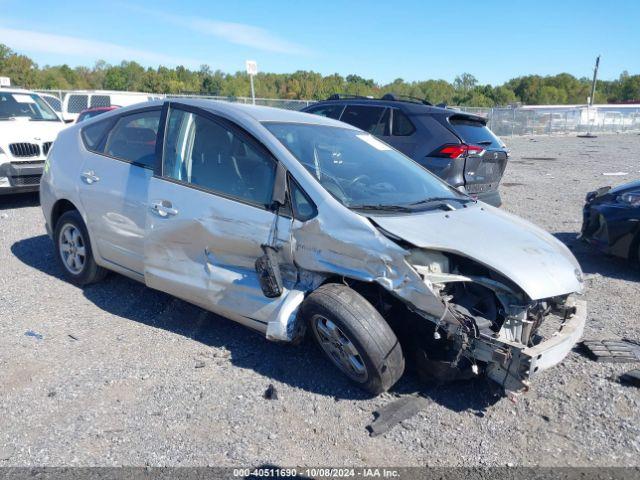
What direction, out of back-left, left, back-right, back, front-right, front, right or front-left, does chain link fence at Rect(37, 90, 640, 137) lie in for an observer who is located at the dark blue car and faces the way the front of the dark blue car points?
back-right

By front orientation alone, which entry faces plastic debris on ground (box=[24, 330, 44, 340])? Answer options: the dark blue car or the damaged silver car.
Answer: the dark blue car

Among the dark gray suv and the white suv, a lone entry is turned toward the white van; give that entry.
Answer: the dark gray suv

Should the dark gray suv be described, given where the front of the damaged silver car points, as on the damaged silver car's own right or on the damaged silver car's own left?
on the damaged silver car's own left

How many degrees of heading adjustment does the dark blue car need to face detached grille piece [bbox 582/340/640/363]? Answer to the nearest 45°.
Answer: approximately 45° to its left

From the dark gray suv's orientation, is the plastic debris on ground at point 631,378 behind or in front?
behind

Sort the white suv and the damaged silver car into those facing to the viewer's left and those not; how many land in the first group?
0

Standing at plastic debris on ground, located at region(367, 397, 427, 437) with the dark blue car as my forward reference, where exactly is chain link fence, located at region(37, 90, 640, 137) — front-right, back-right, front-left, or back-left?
front-left

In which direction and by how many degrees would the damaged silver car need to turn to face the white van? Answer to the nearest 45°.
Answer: approximately 180°

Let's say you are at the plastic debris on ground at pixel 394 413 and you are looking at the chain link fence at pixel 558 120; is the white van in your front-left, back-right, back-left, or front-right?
front-left

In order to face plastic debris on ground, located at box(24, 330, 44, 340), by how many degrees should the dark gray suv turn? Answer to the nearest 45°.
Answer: approximately 90° to its left

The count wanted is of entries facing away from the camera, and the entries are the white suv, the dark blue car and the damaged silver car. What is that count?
0

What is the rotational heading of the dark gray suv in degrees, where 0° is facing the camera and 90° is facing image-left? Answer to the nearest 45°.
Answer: approximately 135°

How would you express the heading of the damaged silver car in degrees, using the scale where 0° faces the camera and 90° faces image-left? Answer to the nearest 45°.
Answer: approximately 315°

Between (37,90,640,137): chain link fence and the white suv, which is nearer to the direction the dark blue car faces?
the white suv
